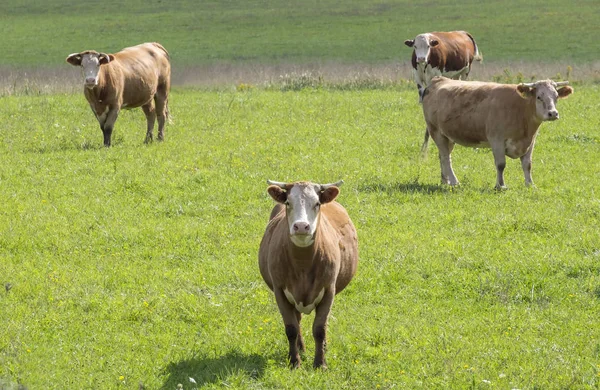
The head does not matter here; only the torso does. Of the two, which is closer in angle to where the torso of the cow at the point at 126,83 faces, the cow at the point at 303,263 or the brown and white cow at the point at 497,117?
the cow

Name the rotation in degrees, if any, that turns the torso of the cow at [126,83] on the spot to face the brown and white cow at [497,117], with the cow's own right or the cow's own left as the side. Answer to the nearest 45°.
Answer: approximately 90° to the cow's own left

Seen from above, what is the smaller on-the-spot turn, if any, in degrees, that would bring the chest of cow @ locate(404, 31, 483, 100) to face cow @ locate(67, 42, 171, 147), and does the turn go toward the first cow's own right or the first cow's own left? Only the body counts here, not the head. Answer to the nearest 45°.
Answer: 0° — it already faces it

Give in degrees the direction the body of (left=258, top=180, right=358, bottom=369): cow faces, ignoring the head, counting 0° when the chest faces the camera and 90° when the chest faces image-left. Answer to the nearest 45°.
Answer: approximately 0°

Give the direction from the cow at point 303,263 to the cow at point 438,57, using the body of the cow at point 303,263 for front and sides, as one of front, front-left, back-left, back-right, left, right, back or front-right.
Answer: back

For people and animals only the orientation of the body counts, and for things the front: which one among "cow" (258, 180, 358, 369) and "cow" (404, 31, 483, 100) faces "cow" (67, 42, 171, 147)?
"cow" (404, 31, 483, 100)

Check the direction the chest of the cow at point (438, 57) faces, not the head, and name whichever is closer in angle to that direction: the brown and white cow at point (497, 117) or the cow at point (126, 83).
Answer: the cow

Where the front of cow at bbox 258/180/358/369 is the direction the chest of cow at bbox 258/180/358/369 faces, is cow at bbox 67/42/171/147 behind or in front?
behind

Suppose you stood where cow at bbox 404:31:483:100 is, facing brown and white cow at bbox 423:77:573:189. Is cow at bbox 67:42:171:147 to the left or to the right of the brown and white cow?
right

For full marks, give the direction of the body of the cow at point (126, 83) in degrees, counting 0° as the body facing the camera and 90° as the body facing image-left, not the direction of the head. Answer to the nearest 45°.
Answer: approximately 45°

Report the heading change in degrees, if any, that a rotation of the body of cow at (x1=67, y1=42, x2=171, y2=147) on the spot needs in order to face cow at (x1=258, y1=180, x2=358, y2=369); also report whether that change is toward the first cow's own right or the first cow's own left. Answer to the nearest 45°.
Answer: approximately 45° to the first cow's own left
